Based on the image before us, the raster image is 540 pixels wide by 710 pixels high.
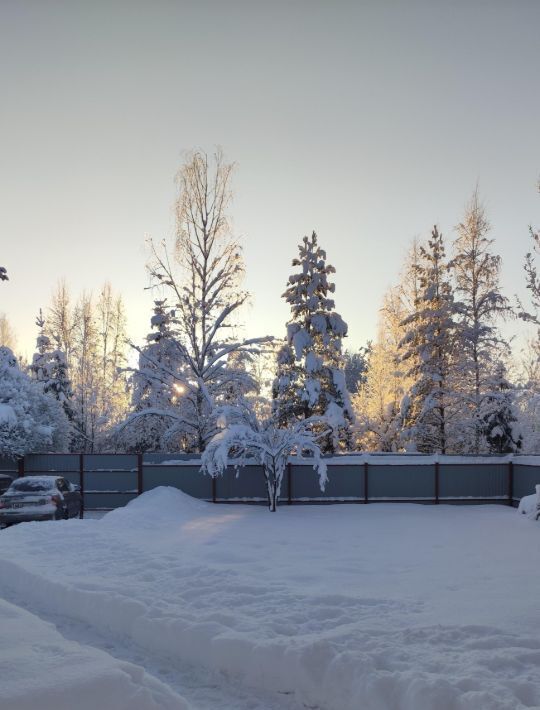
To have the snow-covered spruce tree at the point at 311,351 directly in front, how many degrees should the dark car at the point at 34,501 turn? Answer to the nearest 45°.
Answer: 0° — it already faces it

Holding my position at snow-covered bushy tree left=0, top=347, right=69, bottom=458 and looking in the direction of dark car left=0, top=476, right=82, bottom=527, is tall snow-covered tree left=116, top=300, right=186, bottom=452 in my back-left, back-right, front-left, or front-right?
back-left

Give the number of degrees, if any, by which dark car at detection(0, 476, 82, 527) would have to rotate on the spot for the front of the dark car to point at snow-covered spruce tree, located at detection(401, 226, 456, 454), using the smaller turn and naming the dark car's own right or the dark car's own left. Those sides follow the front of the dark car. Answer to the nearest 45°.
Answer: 0° — it already faces it
